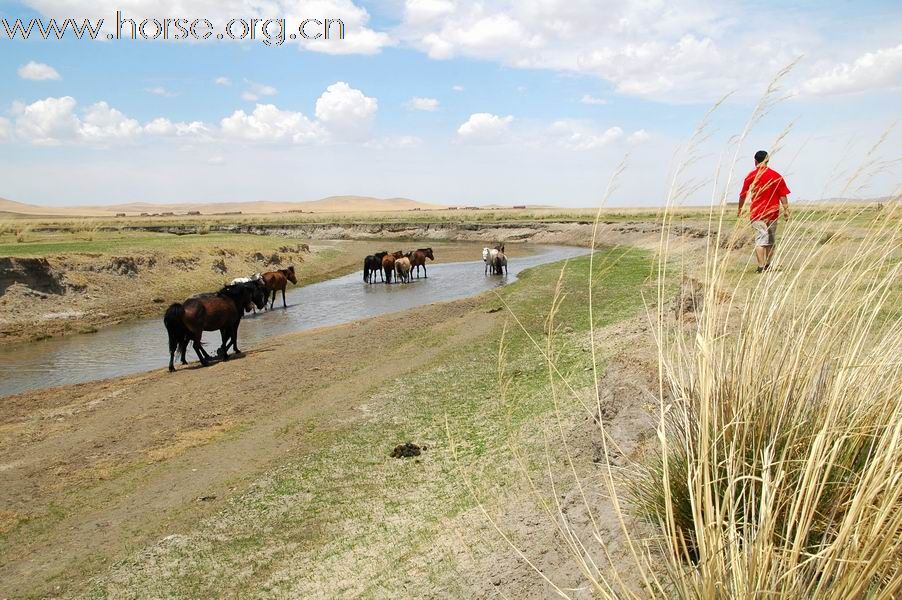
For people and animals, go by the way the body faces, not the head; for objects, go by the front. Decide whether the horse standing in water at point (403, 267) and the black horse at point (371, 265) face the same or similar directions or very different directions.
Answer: same or similar directions

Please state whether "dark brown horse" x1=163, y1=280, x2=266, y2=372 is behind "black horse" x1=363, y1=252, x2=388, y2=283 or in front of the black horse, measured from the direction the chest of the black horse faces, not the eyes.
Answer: behind

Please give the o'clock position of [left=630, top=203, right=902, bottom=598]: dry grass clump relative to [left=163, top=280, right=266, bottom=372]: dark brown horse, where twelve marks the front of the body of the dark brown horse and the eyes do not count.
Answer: The dry grass clump is roughly at 4 o'clock from the dark brown horse.

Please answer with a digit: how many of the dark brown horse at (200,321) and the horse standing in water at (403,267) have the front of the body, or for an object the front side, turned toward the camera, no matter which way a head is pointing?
0

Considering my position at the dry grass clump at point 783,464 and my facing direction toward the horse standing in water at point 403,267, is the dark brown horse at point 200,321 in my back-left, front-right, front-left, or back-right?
front-left

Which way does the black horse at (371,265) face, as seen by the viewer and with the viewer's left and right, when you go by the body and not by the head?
facing away from the viewer and to the right of the viewer

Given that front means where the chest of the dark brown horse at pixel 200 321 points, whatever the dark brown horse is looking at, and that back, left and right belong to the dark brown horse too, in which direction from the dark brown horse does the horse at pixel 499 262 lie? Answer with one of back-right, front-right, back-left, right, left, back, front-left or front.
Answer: front

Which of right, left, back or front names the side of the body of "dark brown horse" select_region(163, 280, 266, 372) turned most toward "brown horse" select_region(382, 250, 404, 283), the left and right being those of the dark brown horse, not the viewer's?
front

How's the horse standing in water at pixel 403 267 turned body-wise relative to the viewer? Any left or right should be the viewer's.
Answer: facing away from the viewer and to the right of the viewer

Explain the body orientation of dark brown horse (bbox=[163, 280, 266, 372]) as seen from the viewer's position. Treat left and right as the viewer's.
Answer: facing away from the viewer and to the right of the viewer
